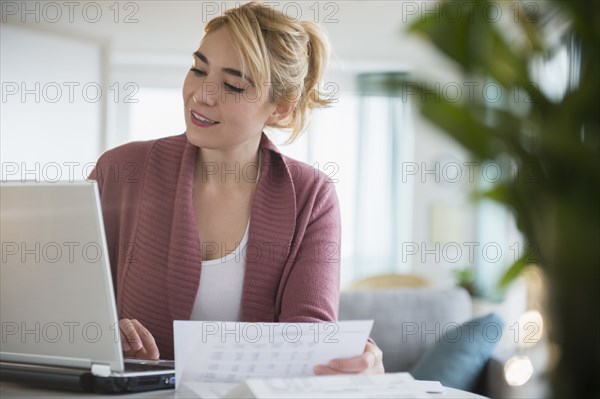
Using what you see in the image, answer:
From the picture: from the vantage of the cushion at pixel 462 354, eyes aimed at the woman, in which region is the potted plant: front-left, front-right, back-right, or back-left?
front-left

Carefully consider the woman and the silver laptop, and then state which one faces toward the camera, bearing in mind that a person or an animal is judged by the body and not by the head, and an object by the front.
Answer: the woman

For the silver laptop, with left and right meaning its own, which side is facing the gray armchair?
front

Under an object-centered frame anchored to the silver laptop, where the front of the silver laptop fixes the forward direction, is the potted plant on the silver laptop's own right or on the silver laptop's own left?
on the silver laptop's own right

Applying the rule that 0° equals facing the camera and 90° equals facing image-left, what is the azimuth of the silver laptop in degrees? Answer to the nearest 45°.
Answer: approximately 225°

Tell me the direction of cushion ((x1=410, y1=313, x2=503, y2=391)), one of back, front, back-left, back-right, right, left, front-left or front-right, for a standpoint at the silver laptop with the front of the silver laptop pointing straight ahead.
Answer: front

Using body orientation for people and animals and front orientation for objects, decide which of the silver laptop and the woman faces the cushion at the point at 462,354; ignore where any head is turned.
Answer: the silver laptop

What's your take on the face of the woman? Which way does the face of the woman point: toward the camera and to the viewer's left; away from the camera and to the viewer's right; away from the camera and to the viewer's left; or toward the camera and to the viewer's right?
toward the camera and to the viewer's left

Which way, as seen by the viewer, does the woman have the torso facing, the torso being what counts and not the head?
toward the camera

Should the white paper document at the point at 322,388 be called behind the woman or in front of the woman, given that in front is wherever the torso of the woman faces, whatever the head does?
in front

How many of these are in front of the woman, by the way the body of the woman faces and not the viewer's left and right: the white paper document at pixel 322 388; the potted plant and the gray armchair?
2

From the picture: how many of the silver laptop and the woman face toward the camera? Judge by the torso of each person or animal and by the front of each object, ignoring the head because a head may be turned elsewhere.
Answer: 1

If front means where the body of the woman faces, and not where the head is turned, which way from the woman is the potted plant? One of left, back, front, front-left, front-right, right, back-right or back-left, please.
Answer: front

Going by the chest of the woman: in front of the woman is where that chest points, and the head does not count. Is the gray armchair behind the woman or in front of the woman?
behind
